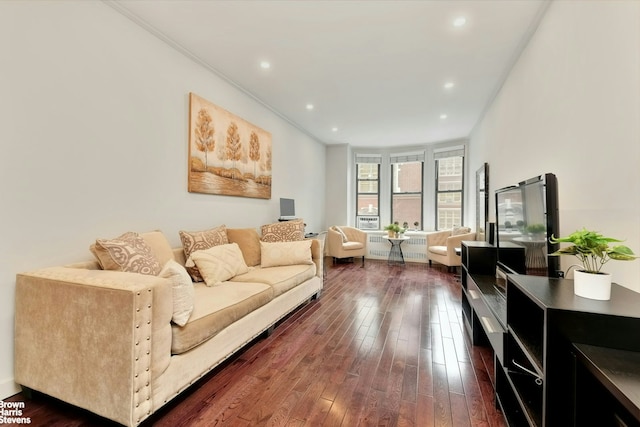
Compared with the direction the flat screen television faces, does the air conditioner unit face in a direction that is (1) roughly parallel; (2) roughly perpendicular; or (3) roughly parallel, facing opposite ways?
roughly perpendicular

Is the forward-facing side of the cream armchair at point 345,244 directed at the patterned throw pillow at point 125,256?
no

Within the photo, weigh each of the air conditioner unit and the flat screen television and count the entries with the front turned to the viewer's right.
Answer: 0

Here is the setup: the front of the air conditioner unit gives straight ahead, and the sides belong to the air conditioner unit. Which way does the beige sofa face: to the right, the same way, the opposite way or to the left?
to the left

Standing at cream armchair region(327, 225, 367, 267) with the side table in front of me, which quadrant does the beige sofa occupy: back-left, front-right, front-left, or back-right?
back-right

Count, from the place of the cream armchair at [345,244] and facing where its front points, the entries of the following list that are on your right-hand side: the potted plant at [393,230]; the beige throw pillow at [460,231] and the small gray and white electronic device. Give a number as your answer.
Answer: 1

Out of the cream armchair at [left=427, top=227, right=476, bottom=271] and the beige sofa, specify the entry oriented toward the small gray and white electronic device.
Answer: the cream armchair

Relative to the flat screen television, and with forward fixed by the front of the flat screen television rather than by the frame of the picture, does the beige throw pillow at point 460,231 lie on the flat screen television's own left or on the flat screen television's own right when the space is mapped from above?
on the flat screen television's own right

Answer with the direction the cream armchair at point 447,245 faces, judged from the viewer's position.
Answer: facing the viewer and to the left of the viewer

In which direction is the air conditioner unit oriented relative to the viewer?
toward the camera

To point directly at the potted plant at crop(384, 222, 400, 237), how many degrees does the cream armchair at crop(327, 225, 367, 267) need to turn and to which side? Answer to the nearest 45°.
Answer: approximately 45° to its left

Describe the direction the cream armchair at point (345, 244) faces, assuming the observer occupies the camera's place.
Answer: facing the viewer and to the right of the viewer

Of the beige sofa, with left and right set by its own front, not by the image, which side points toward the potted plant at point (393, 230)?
left

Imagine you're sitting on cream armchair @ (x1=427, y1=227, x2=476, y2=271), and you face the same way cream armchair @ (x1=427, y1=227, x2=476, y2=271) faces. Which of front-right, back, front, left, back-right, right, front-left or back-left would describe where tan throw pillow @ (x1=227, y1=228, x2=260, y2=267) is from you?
front

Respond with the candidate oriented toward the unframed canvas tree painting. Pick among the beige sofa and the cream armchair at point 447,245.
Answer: the cream armchair

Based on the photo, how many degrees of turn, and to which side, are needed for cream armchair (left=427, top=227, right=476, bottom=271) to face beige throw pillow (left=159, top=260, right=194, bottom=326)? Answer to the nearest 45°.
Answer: approximately 45° to its left

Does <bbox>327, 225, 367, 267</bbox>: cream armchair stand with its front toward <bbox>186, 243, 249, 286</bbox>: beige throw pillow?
no
